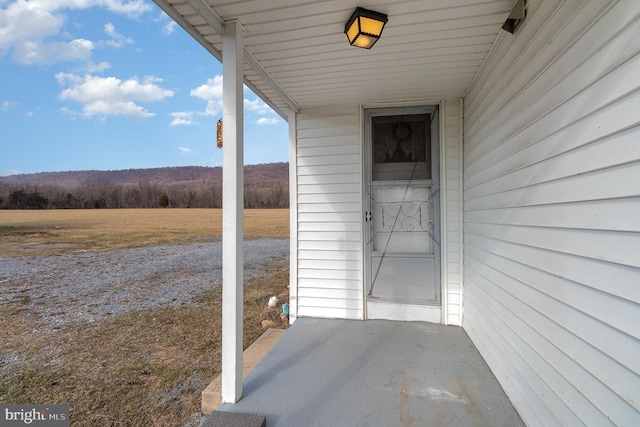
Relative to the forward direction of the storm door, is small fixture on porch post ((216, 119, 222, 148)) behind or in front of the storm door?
in front

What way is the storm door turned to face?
toward the camera

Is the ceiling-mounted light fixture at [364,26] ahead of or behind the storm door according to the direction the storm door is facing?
ahead

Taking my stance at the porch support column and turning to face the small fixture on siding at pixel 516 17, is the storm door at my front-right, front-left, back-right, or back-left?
front-left

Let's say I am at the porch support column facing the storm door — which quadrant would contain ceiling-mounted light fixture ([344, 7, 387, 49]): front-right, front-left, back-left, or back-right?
front-right

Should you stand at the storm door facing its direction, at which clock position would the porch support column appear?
The porch support column is roughly at 1 o'clock from the storm door.

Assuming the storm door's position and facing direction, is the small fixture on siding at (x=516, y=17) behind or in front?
in front
